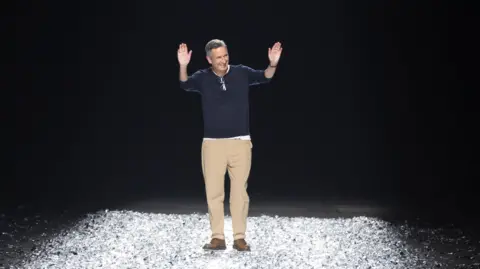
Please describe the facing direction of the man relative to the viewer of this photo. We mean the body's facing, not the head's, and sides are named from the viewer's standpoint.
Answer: facing the viewer
